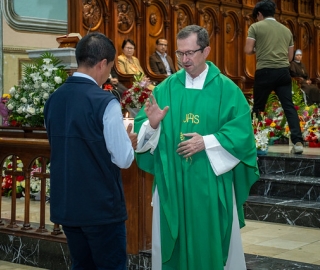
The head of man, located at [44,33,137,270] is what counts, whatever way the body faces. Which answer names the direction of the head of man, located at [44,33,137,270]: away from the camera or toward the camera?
away from the camera

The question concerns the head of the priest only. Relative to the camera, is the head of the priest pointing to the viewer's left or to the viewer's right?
to the viewer's left

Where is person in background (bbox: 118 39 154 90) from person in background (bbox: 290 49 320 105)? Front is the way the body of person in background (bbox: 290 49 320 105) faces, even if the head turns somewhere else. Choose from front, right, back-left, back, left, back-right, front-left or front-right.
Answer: right

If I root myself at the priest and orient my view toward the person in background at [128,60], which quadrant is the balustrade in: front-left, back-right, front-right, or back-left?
front-left

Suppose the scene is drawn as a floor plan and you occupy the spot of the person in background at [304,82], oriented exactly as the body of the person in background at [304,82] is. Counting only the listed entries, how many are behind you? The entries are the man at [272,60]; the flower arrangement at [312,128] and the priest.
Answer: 0

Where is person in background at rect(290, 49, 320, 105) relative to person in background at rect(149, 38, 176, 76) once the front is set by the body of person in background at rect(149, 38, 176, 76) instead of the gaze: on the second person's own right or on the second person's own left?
on the second person's own left

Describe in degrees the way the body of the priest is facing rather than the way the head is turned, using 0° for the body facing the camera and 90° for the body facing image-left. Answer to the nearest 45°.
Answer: approximately 45°

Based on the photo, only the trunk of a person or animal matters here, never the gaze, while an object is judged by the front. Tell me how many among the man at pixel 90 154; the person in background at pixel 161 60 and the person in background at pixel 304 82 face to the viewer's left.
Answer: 0

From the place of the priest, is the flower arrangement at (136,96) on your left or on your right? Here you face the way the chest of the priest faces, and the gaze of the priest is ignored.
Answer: on your right

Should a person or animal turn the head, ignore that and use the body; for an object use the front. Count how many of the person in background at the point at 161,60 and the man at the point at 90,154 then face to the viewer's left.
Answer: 0

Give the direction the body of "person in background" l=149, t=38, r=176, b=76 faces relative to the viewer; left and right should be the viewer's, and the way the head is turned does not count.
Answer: facing the viewer and to the right of the viewer

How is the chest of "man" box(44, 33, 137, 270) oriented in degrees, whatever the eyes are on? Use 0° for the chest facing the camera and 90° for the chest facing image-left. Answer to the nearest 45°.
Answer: approximately 225°

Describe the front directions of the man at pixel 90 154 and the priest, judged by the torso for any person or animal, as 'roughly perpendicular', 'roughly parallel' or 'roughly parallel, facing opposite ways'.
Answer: roughly parallel, facing opposite ways
